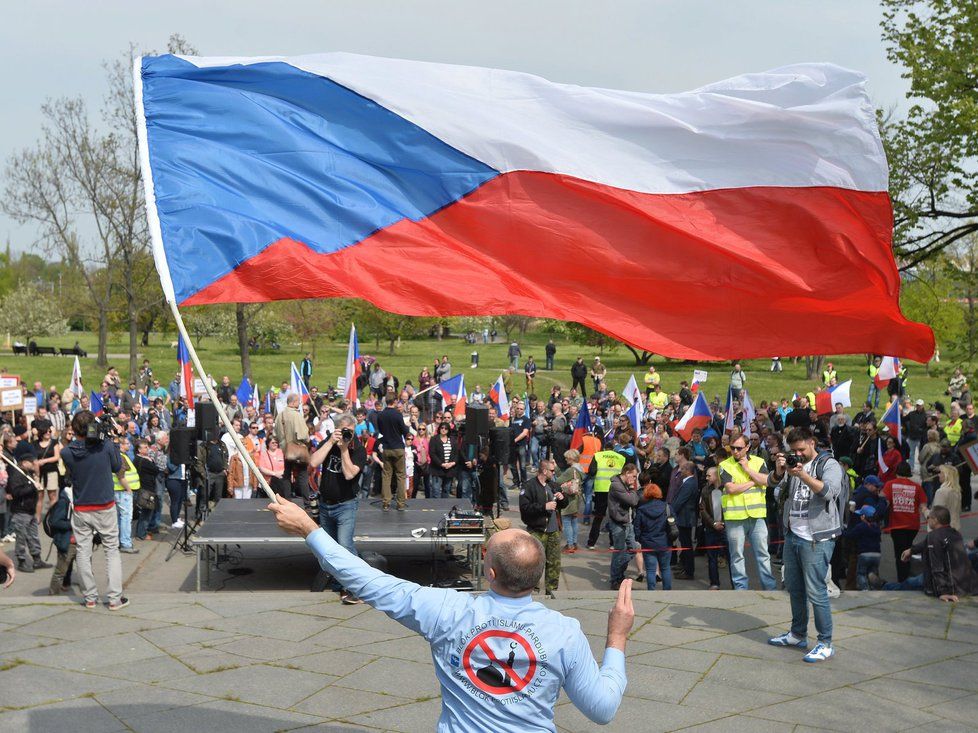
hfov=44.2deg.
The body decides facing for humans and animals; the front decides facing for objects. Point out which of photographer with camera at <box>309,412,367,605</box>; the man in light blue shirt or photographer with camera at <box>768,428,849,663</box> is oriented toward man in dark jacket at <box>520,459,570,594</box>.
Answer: the man in light blue shirt

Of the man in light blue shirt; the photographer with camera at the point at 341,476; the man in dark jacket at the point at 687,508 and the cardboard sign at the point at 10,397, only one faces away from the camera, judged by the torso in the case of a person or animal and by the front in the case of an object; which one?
the man in light blue shirt

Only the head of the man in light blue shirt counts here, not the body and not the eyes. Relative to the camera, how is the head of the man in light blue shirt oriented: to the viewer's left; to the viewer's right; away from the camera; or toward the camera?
away from the camera

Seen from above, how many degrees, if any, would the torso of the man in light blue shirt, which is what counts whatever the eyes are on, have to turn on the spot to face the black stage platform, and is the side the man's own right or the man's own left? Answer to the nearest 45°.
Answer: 0° — they already face it

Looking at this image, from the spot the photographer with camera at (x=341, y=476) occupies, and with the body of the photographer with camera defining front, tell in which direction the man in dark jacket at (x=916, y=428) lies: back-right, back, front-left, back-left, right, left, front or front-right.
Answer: back-left

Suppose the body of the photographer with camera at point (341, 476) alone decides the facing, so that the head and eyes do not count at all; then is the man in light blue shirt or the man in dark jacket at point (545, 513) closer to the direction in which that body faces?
the man in light blue shirt

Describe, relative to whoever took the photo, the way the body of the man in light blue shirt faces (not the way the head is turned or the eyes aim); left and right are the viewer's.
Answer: facing away from the viewer

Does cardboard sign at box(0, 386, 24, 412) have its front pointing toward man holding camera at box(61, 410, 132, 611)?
yes

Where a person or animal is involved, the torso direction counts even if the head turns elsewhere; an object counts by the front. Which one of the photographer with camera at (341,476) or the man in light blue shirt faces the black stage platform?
the man in light blue shirt

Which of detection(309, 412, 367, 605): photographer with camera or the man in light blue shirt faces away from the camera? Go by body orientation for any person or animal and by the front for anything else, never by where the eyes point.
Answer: the man in light blue shirt

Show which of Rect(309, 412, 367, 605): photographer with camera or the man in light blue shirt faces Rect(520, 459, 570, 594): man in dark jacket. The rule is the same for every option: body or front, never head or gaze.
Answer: the man in light blue shirt
